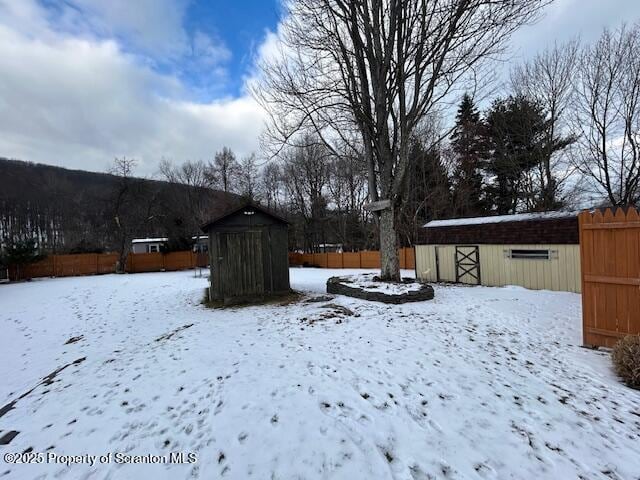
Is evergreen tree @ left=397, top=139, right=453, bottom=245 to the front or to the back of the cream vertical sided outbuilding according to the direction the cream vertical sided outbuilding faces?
to the back

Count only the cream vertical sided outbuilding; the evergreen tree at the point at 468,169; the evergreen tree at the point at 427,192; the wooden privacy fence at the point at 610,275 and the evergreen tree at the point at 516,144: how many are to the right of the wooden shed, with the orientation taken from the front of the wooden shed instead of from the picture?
0

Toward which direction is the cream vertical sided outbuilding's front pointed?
toward the camera

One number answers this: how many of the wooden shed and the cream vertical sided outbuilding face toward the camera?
2

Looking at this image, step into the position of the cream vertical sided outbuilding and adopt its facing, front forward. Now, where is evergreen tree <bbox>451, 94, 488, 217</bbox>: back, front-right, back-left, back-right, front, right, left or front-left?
back

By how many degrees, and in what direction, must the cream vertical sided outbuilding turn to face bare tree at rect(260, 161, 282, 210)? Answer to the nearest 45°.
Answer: approximately 135° to its right

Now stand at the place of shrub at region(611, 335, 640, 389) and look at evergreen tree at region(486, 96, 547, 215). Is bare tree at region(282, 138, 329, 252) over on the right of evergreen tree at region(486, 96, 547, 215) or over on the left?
left

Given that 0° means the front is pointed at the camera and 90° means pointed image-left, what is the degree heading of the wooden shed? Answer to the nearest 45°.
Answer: approximately 0°

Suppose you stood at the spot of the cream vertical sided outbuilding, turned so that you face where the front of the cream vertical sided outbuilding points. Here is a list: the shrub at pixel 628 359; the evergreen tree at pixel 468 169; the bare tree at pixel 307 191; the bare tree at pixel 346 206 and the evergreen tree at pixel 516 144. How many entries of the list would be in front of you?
1

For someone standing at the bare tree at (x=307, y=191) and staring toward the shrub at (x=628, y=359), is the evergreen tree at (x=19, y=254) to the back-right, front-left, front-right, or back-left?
front-right

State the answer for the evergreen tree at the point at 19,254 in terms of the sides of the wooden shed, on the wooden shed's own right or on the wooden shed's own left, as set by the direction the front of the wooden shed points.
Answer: on the wooden shed's own right

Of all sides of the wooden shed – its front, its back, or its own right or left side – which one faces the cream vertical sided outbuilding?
left

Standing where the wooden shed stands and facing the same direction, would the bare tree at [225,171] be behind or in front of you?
behind

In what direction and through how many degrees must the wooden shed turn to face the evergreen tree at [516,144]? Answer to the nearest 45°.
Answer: approximately 90° to its left

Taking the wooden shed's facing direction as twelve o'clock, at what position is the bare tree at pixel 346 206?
The bare tree is roughly at 7 o'clock from the wooden shed.

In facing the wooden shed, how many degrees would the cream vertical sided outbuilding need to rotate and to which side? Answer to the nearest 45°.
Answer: approximately 45° to its right

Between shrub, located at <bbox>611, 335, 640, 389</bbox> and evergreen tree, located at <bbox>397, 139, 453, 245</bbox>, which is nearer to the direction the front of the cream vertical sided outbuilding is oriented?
the shrub

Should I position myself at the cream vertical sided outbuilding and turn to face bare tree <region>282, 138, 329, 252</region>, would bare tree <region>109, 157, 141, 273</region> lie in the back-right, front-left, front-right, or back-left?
front-left

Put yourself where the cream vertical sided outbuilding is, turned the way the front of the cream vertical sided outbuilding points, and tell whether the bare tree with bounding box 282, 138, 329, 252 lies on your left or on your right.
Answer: on your right
